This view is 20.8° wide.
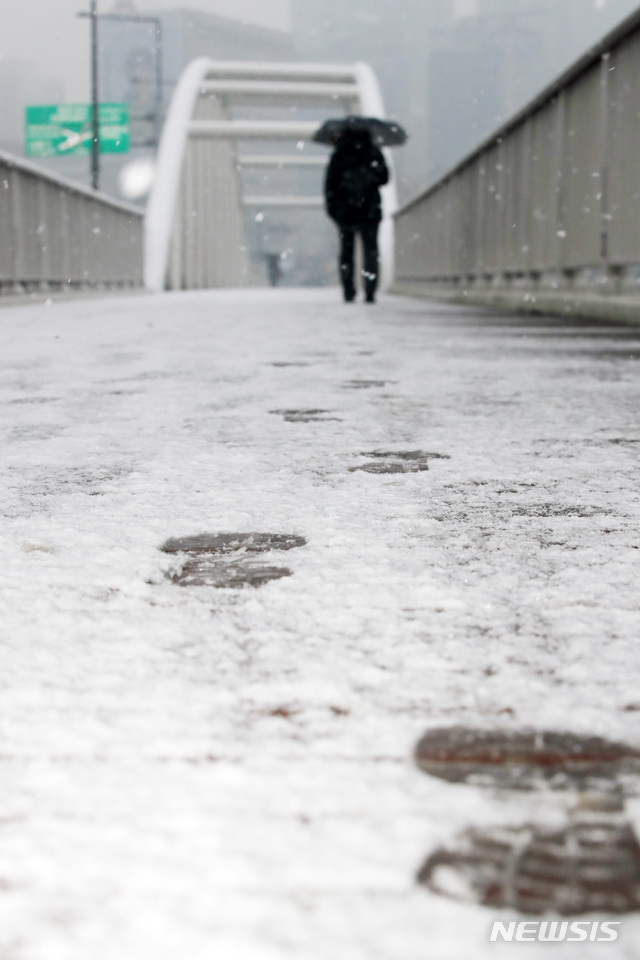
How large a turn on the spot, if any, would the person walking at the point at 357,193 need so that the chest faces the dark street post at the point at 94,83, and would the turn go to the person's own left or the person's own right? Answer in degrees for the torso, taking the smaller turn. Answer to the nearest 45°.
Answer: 0° — they already face it

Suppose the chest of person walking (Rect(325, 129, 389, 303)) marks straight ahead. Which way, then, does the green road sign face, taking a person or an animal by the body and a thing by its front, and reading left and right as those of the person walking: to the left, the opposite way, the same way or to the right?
the opposite way

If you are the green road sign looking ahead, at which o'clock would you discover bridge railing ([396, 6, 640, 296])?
The bridge railing is roughly at 12 o'clock from the green road sign.

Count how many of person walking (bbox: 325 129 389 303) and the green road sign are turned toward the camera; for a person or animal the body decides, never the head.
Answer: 1

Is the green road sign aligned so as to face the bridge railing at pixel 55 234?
yes

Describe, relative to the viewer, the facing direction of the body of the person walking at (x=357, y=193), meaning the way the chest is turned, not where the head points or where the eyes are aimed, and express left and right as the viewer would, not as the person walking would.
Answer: facing away from the viewer

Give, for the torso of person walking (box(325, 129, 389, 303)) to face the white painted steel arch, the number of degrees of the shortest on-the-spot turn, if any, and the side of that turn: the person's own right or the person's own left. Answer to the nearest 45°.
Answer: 0° — they already face it

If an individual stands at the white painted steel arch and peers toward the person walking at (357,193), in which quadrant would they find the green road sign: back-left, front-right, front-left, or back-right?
back-right

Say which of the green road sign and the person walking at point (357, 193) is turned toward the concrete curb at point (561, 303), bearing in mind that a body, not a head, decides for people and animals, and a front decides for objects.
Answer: the green road sign
